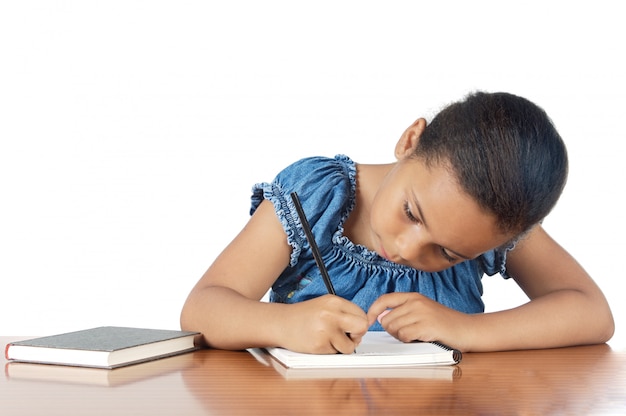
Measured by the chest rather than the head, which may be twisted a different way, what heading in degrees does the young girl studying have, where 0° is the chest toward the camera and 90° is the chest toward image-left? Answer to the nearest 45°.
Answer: approximately 0°

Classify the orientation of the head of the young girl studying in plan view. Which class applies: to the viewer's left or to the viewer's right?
to the viewer's left
